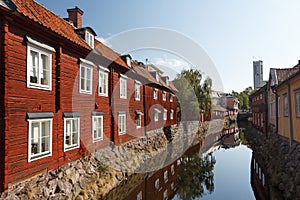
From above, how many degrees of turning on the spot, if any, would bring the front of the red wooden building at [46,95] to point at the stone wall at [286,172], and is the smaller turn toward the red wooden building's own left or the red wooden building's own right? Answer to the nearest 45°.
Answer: approximately 45° to the red wooden building's own left

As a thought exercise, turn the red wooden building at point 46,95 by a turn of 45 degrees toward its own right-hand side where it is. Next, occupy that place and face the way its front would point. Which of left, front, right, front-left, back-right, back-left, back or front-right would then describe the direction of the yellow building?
left

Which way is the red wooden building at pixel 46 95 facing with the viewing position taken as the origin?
facing the viewer and to the right of the viewer
